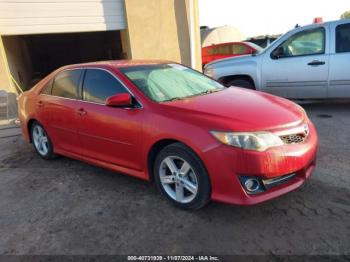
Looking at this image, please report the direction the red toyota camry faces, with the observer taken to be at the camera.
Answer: facing the viewer and to the right of the viewer

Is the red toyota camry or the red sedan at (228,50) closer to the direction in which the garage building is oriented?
the red toyota camry

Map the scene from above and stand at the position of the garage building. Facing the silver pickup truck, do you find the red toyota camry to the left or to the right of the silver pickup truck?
right

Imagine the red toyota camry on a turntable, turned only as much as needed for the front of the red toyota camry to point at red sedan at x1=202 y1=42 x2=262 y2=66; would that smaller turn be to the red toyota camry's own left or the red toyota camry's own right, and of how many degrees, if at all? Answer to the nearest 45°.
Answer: approximately 135° to the red toyota camry's own left

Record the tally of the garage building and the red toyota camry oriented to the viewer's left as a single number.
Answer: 0

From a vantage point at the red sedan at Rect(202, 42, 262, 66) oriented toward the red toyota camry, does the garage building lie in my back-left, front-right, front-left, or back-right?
front-right

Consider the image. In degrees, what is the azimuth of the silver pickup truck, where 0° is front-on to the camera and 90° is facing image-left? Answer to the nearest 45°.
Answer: approximately 90°

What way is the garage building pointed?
toward the camera

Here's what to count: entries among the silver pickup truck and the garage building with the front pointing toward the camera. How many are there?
1

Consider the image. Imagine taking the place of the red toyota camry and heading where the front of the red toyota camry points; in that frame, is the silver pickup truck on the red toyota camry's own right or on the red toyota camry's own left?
on the red toyota camry's own left

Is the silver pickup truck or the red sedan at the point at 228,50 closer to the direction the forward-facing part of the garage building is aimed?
the silver pickup truck

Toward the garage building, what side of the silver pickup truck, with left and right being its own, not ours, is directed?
front

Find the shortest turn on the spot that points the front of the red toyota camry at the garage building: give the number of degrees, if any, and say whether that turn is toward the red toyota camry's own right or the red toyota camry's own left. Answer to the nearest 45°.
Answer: approximately 135° to the red toyota camry's own left

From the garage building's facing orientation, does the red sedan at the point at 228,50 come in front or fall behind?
behind

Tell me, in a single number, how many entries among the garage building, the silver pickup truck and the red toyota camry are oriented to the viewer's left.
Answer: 1
